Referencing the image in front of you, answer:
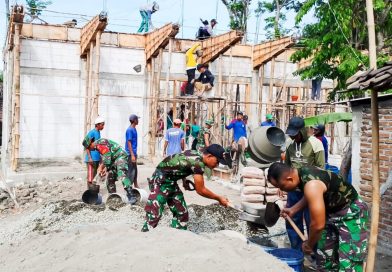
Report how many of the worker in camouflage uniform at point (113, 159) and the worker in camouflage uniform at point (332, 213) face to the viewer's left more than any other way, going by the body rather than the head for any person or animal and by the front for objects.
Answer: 2

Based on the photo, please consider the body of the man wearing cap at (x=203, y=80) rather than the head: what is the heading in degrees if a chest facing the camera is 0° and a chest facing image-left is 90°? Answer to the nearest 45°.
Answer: approximately 45°

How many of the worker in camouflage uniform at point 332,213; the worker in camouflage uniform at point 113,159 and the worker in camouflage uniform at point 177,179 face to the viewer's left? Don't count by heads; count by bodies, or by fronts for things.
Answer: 2

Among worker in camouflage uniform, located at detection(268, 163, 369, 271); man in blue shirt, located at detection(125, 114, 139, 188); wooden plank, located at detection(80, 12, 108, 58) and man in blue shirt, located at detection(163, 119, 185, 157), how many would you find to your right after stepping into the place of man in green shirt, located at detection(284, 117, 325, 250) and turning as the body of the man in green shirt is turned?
3

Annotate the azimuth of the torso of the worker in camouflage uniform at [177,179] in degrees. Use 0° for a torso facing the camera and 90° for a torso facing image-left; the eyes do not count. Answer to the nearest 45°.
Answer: approximately 270°

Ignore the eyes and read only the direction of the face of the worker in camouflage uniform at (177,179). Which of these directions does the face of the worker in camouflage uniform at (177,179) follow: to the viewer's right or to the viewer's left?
to the viewer's right

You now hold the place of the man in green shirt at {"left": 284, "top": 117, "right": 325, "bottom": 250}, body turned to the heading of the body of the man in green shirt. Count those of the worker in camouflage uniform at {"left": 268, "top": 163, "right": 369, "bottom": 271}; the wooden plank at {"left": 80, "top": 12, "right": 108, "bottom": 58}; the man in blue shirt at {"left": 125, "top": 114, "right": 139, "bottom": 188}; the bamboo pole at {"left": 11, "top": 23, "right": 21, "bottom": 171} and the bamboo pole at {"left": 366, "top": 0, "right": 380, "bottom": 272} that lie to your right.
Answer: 3

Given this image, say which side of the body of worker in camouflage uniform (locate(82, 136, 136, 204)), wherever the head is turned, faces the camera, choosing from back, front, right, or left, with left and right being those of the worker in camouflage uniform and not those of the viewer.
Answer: left

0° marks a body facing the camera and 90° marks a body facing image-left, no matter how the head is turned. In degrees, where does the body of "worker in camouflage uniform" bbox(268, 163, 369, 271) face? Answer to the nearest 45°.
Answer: approximately 90°

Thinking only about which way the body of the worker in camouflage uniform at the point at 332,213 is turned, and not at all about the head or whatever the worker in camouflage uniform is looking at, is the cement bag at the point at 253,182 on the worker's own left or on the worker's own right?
on the worker's own right
